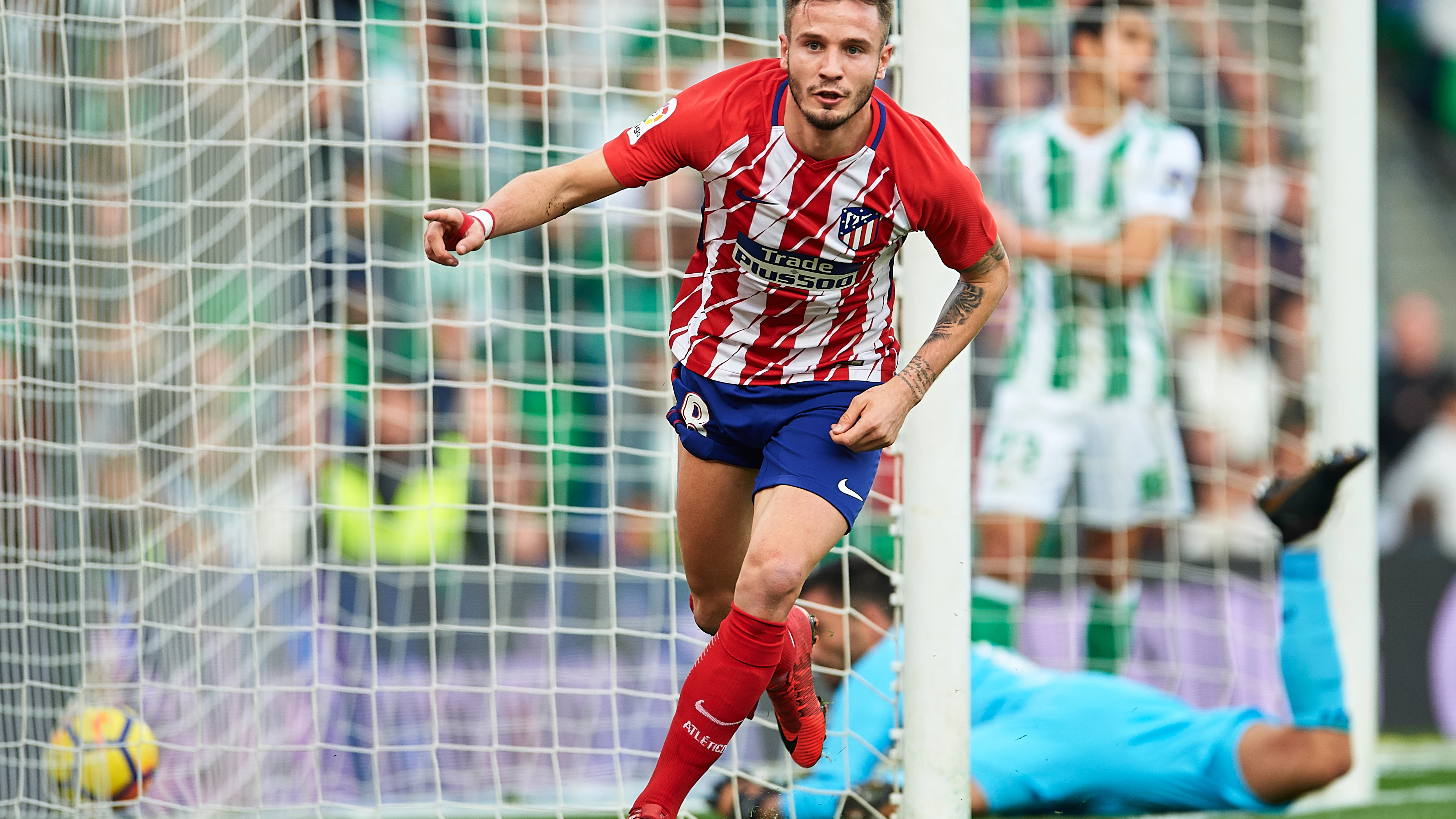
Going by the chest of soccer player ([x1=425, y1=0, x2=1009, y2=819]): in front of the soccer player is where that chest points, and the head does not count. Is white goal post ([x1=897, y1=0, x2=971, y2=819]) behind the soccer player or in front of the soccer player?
behind

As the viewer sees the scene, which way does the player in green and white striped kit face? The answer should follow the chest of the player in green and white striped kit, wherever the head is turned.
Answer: toward the camera

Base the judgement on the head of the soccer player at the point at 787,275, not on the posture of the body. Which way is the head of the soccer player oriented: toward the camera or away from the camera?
toward the camera

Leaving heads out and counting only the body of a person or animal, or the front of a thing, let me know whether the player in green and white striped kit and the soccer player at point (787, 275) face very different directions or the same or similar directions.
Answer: same or similar directions

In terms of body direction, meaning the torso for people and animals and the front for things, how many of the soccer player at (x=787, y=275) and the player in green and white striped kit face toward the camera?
2

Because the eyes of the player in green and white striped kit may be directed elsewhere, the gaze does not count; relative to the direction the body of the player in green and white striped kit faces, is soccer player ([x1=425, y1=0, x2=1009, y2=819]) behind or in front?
in front

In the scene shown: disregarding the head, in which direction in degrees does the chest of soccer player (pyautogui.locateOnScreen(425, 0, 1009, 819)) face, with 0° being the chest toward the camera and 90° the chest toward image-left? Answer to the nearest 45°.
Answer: approximately 0°

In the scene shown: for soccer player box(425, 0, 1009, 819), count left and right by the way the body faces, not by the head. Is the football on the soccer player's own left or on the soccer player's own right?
on the soccer player's own right

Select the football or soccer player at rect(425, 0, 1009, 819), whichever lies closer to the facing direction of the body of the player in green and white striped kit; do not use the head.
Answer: the soccer player
